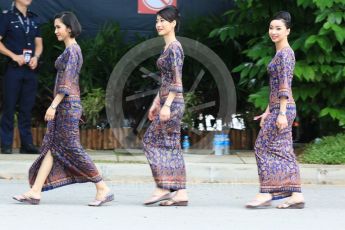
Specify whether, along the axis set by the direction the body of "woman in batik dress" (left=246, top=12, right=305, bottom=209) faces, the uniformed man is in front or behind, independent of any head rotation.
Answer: in front

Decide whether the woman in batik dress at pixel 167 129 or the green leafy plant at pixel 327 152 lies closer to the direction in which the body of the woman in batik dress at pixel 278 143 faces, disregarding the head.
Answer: the woman in batik dress

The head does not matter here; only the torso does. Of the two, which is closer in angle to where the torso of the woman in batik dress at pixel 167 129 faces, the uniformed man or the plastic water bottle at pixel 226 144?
the uniformed man

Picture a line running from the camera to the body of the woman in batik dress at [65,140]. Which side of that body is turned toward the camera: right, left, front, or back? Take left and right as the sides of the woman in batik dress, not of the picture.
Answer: left

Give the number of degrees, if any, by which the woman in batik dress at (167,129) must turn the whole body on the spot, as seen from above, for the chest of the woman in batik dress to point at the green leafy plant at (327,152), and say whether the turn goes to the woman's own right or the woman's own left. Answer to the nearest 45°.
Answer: approximately 135° to the woman's own right

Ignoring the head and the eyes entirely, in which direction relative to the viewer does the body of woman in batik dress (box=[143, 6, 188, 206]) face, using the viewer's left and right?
facing to the left of the viewer

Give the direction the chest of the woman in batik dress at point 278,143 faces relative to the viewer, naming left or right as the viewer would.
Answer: facing to the left of the viewer

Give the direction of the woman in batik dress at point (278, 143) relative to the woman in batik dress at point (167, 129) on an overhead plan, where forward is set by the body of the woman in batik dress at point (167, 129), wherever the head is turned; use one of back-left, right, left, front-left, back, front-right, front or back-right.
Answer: back
